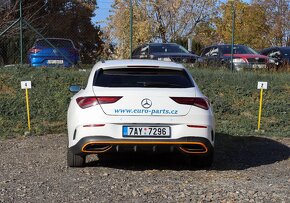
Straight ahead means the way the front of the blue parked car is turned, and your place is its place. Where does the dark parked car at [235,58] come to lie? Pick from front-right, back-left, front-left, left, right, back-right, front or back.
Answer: right

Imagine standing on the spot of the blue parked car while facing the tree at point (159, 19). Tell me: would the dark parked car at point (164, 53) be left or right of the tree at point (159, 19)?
right

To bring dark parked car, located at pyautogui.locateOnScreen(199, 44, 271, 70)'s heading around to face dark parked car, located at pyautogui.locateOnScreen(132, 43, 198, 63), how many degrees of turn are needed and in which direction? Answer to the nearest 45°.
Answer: approximately 135° to its right

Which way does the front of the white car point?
away from the camera

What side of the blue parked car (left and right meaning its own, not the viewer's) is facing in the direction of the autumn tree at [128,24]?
front

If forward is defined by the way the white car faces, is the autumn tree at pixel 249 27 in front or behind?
in front

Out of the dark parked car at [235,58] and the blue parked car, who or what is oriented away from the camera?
the blue parked car

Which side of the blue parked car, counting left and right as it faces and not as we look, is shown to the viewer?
back

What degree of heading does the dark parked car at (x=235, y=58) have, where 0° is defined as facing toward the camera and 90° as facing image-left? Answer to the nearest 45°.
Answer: approximately 315°

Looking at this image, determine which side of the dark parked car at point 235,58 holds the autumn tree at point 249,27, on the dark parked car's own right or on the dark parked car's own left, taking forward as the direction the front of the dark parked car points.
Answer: on the dark parked car's own left

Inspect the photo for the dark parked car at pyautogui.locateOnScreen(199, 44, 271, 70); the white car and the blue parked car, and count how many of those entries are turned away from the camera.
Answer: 2

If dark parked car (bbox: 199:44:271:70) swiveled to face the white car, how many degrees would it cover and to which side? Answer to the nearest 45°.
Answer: approximately 45° to its right

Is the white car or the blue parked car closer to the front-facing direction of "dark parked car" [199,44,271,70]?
the white car

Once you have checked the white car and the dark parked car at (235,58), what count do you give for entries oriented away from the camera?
1

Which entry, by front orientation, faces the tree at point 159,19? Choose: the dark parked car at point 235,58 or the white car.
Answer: the white car

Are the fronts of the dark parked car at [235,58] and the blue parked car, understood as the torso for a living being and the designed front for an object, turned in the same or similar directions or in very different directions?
very different directions

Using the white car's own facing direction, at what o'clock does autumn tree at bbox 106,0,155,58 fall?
The autumn tree is roughly at 12 o'clock from the white car.
